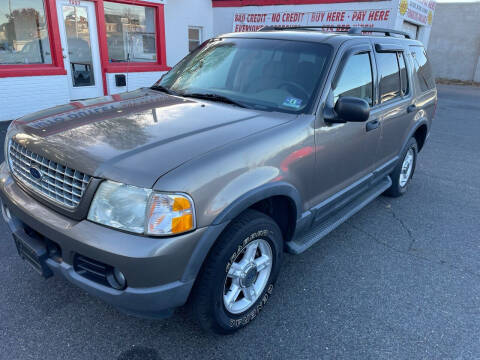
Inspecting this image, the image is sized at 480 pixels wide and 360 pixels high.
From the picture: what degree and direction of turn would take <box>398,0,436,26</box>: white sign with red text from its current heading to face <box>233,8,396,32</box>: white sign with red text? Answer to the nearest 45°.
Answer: approximately 135° to its right

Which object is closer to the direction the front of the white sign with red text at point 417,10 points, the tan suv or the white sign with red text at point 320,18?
the tan suv

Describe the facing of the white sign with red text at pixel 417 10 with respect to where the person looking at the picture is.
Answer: facing the viewer

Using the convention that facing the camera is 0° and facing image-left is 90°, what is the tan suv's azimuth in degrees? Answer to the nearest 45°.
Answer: approximately 45°

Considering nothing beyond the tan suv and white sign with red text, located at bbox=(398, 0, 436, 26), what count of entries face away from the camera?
0

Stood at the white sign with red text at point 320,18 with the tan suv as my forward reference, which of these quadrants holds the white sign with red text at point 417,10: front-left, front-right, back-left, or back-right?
back-left

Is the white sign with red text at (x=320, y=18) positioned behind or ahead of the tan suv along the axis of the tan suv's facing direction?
behind

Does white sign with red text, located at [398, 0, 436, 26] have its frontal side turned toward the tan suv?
yes

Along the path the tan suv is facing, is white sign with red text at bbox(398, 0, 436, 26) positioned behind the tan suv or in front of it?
behind

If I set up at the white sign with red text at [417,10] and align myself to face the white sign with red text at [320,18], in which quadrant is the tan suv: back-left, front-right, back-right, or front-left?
front-left
